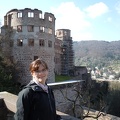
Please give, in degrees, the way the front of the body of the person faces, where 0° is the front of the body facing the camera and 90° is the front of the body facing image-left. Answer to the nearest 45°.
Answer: approximately 315°

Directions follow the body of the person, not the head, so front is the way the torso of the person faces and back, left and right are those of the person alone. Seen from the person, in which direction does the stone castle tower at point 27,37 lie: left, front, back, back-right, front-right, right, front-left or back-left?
back-left
